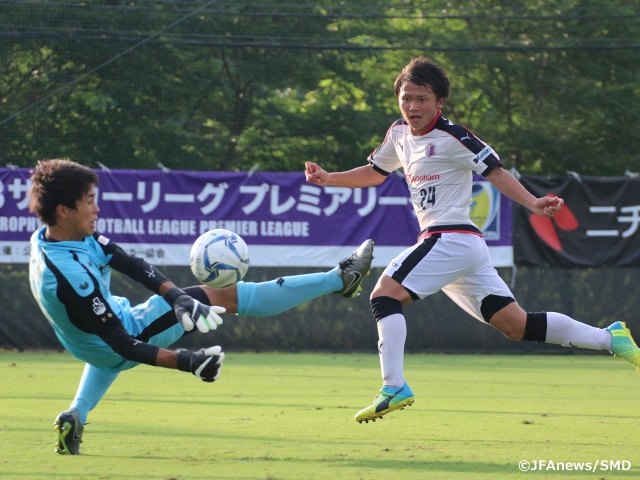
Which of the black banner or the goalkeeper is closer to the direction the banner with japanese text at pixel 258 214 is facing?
the goalkeeper

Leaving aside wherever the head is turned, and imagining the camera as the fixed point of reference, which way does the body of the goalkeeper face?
to the viewer's right

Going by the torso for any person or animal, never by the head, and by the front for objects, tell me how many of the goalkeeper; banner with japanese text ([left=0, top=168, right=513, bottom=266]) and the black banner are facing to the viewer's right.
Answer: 1

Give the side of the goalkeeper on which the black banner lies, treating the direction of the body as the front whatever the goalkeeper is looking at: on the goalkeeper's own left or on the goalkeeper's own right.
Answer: on the goalkeeper's own left

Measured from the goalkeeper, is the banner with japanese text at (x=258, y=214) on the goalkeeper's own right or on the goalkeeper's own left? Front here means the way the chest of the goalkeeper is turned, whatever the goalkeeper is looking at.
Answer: on the goalkeeper's own left

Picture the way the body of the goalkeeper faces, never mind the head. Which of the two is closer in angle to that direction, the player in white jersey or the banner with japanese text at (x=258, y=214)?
the player in white jersey

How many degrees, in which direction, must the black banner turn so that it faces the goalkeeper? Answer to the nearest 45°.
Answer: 0° — it already faces them

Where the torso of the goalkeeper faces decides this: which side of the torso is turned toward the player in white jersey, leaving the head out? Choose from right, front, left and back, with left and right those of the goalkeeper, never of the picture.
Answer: front

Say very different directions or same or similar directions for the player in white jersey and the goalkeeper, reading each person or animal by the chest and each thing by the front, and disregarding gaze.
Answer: very different directions

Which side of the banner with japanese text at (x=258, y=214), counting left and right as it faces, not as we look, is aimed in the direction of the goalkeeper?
front

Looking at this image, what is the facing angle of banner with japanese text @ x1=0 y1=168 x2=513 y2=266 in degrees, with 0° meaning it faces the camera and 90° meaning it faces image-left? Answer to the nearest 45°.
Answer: approximately 0°

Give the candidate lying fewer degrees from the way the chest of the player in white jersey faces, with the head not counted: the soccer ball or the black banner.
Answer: the soccer ball

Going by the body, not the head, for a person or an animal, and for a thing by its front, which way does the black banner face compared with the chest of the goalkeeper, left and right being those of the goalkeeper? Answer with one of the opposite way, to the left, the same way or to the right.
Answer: to the right
